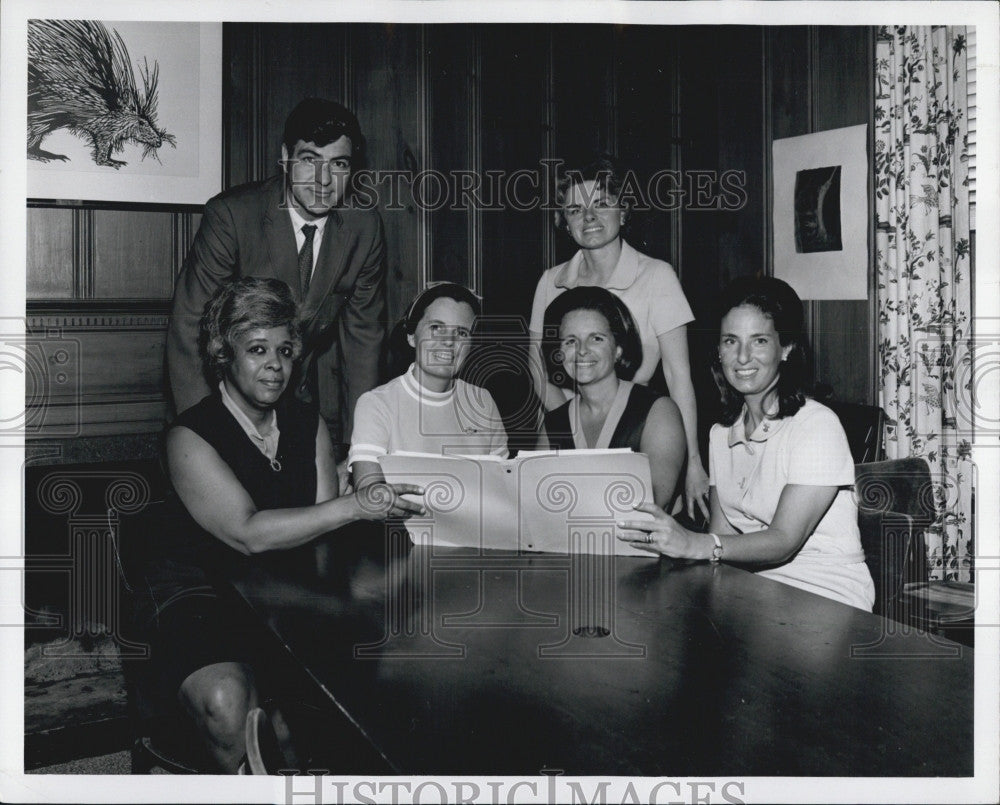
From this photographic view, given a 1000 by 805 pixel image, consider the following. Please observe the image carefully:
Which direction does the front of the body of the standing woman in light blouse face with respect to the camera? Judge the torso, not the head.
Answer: toward the camera

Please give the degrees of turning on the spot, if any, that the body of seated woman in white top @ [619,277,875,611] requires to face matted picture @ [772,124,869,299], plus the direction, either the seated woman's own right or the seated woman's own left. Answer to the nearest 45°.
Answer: approximately 135° to the seated woman's own right

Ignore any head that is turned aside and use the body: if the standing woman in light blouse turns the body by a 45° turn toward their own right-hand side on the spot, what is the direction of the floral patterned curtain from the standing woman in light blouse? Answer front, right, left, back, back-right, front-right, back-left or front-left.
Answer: back-left

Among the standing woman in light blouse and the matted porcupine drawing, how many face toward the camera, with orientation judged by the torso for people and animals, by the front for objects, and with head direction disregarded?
2

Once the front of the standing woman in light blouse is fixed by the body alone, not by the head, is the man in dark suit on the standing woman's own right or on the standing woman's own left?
on the standing woman's own right

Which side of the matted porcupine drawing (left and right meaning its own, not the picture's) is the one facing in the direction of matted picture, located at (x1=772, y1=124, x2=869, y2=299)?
left

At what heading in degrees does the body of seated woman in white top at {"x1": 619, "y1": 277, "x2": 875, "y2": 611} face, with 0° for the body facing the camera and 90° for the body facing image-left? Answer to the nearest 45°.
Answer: approximately 45°
